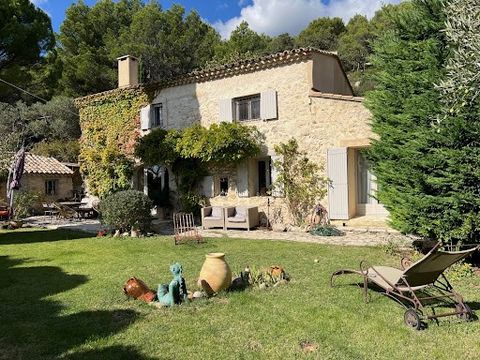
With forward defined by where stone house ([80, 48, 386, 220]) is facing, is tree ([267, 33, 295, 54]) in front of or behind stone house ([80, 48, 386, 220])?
behind

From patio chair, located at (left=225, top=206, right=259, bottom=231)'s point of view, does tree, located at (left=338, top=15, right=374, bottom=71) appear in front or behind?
behind

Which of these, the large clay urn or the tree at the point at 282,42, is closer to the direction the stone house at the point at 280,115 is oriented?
the large clay urn

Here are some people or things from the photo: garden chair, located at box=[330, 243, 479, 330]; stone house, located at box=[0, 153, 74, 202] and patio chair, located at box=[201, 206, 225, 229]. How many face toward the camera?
2

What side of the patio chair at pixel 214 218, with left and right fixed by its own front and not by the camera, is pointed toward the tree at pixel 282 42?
back

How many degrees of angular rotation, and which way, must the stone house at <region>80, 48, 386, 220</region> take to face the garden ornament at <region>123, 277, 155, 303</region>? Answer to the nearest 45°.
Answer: approximately 45° to its left

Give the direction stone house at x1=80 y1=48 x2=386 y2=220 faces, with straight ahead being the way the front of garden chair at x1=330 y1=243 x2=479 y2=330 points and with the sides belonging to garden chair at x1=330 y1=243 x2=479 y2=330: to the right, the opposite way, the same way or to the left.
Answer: to the left

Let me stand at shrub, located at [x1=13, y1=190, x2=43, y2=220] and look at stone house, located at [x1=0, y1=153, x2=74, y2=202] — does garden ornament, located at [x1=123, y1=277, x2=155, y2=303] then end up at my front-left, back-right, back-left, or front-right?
back-right

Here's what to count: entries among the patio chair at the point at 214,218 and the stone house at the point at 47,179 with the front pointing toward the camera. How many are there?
2

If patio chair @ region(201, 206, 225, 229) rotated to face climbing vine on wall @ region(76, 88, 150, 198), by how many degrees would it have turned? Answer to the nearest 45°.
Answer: approximately 135° to its right

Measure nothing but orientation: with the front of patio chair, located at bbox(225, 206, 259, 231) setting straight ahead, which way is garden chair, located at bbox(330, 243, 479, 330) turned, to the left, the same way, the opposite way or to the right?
to the right

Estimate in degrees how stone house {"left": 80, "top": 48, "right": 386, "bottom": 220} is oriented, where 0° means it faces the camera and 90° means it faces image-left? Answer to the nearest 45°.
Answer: approximately 45°

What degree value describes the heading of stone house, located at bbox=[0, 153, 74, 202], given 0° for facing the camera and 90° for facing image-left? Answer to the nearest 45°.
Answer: approximately 0°
